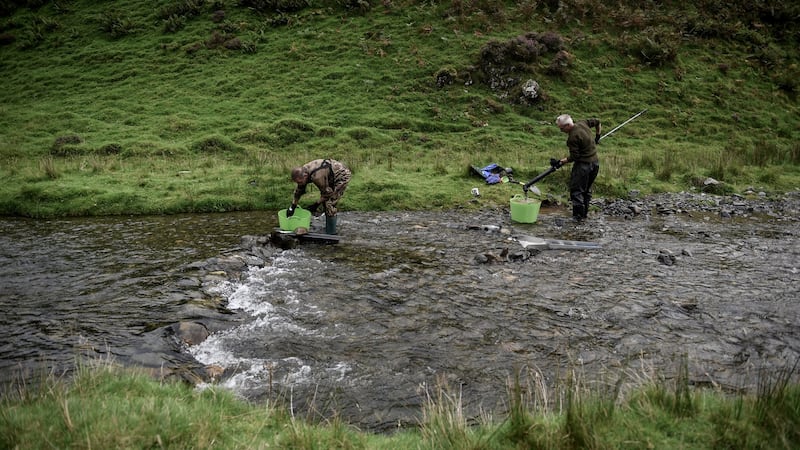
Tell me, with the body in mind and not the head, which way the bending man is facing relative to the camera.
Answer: to the viewer's left

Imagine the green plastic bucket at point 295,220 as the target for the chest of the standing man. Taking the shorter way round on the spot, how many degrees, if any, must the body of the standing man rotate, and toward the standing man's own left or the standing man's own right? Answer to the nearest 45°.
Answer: approximately 45° to the standing man's own left

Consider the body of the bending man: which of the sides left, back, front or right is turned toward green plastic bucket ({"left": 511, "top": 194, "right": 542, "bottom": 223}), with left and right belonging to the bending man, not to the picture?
back

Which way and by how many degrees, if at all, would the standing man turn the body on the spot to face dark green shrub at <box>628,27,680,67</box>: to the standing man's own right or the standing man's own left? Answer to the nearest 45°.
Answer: approximately 90° to the standing man's own right

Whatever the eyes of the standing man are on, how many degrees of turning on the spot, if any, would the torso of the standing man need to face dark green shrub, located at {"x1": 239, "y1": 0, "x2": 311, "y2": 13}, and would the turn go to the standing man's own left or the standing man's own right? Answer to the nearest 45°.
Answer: approximately 45° to the standing man's own right

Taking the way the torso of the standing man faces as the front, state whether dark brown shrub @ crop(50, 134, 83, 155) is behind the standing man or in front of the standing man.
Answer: in front

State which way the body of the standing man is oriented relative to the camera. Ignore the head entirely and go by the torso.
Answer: to the viewer's left

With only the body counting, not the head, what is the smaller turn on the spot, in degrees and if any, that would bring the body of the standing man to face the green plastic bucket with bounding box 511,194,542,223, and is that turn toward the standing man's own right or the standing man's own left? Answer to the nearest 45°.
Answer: approximately 45° to the standing man's own left

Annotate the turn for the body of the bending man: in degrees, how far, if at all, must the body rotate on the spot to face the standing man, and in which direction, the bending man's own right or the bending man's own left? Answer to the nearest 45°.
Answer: approximately 180°

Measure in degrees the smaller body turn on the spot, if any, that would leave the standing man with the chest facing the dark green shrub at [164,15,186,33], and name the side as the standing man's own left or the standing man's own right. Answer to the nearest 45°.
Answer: approximately 45° to the standing man's own right

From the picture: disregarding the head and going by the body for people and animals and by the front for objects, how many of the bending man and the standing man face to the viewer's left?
2
